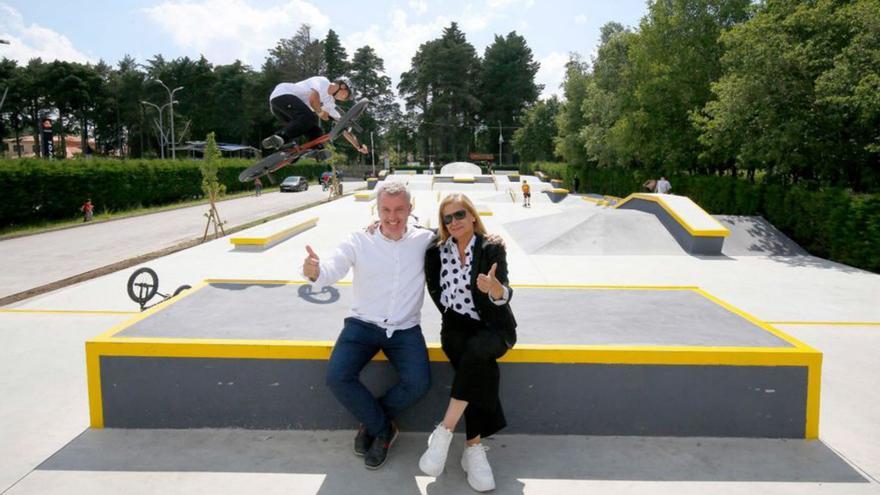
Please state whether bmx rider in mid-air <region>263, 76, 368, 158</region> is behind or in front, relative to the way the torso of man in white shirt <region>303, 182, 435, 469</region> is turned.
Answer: behind

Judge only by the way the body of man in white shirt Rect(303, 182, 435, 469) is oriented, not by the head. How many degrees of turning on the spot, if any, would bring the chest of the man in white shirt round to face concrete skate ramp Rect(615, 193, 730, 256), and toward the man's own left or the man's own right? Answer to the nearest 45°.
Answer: approximately 135° to the man's own left

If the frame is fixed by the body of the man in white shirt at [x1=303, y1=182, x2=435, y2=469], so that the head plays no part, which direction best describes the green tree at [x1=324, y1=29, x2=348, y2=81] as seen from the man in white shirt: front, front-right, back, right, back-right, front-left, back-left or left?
back

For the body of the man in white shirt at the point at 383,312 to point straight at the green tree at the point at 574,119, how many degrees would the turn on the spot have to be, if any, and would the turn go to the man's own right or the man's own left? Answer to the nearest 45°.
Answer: approximately 180°

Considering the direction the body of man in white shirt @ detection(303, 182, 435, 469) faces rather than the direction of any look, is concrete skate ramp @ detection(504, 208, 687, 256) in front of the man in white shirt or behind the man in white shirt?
behind

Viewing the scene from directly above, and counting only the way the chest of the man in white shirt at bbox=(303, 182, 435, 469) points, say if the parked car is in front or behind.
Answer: behind

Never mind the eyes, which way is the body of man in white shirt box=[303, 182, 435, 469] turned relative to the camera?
toward the camera

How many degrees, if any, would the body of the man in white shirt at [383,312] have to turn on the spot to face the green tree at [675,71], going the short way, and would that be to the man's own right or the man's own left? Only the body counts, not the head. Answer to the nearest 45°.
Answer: approximately 135° to the man's own left
